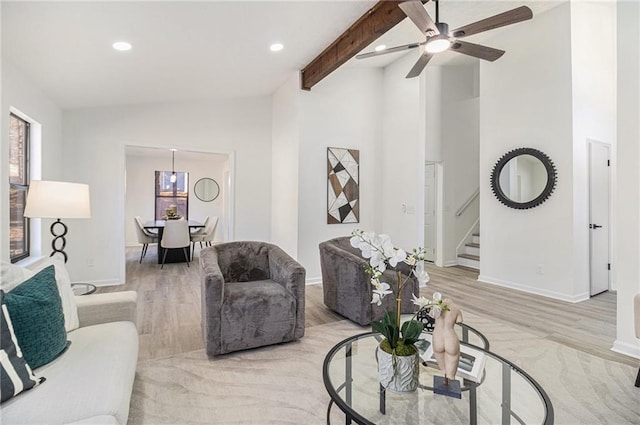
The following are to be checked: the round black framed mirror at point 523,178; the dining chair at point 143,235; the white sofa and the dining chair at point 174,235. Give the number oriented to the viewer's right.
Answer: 2

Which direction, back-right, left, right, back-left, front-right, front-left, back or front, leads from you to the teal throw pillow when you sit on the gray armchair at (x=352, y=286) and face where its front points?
right

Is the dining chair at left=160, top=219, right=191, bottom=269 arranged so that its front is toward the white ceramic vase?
no

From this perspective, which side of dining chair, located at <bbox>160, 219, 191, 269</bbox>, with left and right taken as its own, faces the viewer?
back

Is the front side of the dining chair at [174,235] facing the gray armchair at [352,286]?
no

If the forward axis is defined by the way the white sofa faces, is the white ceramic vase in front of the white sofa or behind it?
in front

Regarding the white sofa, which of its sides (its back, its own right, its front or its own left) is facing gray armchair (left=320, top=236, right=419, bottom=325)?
front

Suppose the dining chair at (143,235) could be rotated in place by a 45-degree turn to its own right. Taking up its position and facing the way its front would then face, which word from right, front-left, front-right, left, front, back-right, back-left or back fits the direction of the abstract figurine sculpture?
front-right

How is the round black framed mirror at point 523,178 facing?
toward the camera

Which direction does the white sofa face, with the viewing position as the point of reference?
facing to the right of the viewer

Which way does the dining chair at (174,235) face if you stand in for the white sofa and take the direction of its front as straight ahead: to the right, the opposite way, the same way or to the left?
to the left

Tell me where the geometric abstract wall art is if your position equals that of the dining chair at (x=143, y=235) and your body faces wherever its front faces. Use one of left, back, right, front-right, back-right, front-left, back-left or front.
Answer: front-right

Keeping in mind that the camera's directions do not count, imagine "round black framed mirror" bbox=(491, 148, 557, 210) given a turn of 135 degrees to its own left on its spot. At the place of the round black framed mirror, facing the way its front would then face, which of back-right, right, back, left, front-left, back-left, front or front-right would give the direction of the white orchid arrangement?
back-right

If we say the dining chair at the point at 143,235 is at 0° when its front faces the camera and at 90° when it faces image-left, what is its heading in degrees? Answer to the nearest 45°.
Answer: approximately 270°

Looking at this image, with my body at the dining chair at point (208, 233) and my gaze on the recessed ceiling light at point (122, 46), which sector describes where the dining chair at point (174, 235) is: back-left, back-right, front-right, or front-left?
front-right

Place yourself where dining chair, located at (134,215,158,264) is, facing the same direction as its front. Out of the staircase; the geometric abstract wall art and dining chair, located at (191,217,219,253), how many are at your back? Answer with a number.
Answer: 0

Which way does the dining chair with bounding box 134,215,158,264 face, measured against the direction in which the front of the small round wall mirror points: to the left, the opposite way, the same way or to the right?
to the left

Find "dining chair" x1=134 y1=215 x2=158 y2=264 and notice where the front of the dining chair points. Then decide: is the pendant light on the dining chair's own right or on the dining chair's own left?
on the dining chair's own left
